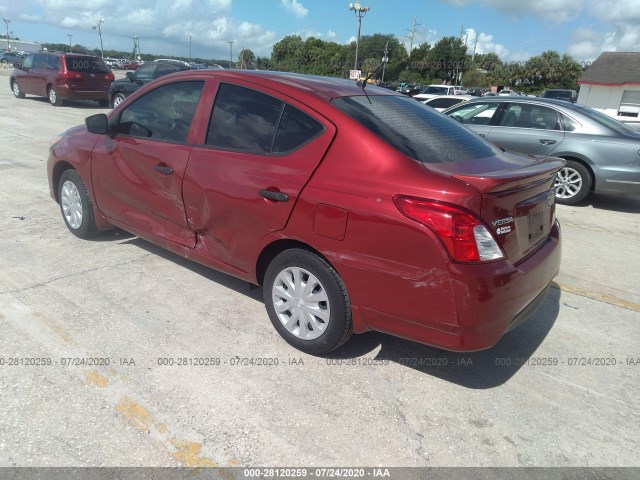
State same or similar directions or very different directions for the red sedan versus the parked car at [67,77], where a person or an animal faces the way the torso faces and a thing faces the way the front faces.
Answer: same or similar directions

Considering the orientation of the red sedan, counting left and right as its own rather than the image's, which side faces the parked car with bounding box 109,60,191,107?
front

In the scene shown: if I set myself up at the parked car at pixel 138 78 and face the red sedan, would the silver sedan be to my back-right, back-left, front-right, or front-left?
front-left

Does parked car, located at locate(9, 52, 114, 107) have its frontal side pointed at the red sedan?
no

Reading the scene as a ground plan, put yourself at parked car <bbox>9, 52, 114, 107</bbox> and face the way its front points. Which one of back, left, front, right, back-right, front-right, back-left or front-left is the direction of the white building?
back-right

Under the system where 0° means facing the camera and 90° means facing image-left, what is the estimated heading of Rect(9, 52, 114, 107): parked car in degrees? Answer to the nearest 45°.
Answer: approximately 135°

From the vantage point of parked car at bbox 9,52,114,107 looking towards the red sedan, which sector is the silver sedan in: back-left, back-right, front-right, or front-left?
front-left

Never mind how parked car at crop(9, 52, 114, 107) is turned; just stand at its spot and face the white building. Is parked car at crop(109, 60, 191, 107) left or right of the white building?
right

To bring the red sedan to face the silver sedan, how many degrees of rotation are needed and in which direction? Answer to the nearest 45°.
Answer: approximately 90° to its right

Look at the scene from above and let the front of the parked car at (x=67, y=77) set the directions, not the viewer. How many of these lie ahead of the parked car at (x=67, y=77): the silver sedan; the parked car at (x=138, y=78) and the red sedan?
0

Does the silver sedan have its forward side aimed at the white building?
no

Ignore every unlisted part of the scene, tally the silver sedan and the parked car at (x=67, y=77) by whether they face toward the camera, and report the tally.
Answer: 0

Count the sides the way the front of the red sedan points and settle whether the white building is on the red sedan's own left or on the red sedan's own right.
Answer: on the red sedan's own right

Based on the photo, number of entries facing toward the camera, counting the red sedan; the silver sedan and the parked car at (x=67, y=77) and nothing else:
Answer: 0

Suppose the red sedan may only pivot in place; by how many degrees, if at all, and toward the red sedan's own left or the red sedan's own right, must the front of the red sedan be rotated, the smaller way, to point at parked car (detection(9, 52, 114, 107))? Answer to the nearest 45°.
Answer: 0° — it already faces it
